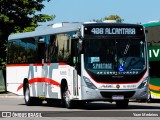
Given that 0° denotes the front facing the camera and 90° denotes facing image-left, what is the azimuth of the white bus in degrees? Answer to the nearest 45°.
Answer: approximately 315°
